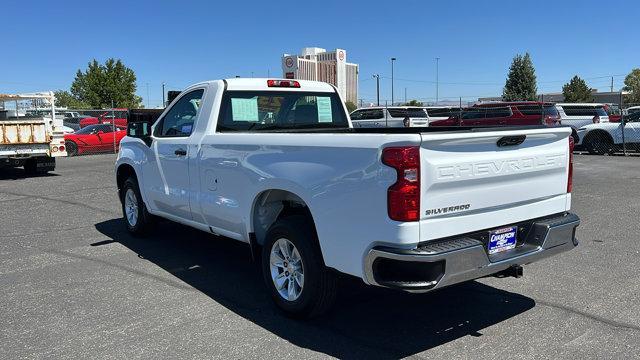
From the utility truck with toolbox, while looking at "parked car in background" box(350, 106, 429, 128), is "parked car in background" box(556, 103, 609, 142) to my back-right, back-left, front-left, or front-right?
front-right

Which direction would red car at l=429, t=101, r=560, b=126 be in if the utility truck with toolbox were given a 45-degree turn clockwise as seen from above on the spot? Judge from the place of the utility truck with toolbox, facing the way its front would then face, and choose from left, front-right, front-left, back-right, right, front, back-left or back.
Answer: front-right

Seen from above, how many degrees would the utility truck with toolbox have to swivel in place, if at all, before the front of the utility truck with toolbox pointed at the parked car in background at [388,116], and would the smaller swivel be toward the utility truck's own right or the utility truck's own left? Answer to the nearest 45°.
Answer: approximately 90° to the utility truck's own right

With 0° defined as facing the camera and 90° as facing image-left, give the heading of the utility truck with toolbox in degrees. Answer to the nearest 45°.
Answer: approximately 180°

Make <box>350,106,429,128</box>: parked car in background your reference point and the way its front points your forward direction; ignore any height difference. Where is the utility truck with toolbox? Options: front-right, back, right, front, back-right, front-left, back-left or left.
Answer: front-left

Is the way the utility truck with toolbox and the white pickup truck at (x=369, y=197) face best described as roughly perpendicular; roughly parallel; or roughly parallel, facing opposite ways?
roughly parallel

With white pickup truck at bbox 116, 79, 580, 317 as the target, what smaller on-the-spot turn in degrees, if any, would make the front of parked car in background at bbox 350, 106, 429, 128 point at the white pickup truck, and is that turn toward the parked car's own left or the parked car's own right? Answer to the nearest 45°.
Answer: approximately 90° to the parked car's own left
